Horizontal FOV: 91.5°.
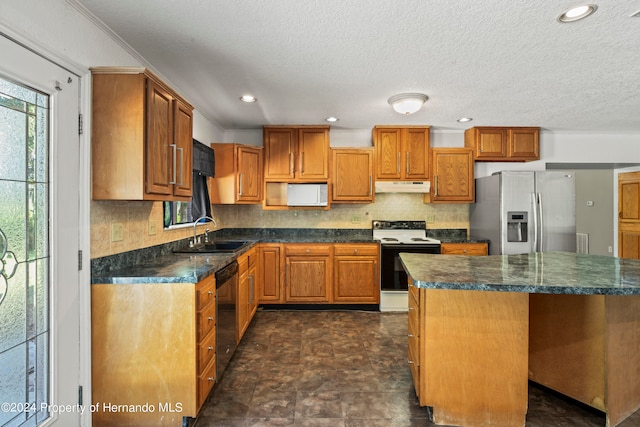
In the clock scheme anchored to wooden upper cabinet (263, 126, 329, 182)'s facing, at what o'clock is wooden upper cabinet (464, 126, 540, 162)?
wooden upper cabinet (464, 126, 540, 162) is roughly at 9 o'clock from wooden upper cabinet (263, 126, 329, 182).

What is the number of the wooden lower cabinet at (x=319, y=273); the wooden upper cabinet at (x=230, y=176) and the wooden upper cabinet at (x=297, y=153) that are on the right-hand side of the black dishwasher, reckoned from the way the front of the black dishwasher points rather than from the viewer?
0

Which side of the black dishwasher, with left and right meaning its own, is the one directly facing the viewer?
right

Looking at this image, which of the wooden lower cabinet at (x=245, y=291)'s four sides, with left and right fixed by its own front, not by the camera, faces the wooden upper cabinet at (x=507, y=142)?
front

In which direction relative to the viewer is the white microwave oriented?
toward the camera

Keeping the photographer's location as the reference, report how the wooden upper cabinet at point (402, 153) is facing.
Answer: facing the viewer

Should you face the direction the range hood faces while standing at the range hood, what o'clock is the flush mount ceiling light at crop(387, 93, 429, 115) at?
The flush mount ceiling light is roughly at 12 o'clock from the range hood.

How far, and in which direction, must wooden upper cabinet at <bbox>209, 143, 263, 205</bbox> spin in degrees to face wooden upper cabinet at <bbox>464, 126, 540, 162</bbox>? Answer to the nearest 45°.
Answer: approximately 45° to its left

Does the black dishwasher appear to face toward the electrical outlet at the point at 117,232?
no

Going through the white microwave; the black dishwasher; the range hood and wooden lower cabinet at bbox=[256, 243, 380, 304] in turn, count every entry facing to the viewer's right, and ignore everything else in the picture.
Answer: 1

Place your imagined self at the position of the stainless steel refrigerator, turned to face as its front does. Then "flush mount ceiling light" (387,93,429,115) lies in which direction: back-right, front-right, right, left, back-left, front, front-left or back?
right

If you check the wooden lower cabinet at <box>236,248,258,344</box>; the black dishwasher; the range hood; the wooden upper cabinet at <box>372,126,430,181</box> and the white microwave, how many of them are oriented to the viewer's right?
2

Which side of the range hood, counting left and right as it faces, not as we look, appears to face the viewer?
front

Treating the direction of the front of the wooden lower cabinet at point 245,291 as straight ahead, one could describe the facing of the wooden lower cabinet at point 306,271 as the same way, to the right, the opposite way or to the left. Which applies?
to the right

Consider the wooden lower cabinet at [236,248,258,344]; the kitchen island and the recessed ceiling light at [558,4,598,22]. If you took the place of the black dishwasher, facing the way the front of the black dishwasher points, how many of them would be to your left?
1

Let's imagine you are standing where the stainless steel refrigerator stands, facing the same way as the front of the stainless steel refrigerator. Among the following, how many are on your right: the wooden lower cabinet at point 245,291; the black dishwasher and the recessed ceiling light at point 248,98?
3

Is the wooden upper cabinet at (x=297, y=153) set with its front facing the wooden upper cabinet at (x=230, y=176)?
no

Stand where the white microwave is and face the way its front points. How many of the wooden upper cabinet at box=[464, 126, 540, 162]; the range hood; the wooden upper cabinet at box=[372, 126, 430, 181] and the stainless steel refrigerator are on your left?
4

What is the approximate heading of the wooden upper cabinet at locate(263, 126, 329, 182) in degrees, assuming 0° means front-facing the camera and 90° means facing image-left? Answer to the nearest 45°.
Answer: approximately 0°

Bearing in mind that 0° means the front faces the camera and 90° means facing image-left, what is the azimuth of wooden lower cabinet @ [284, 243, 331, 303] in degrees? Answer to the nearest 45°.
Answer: approximately 0°
